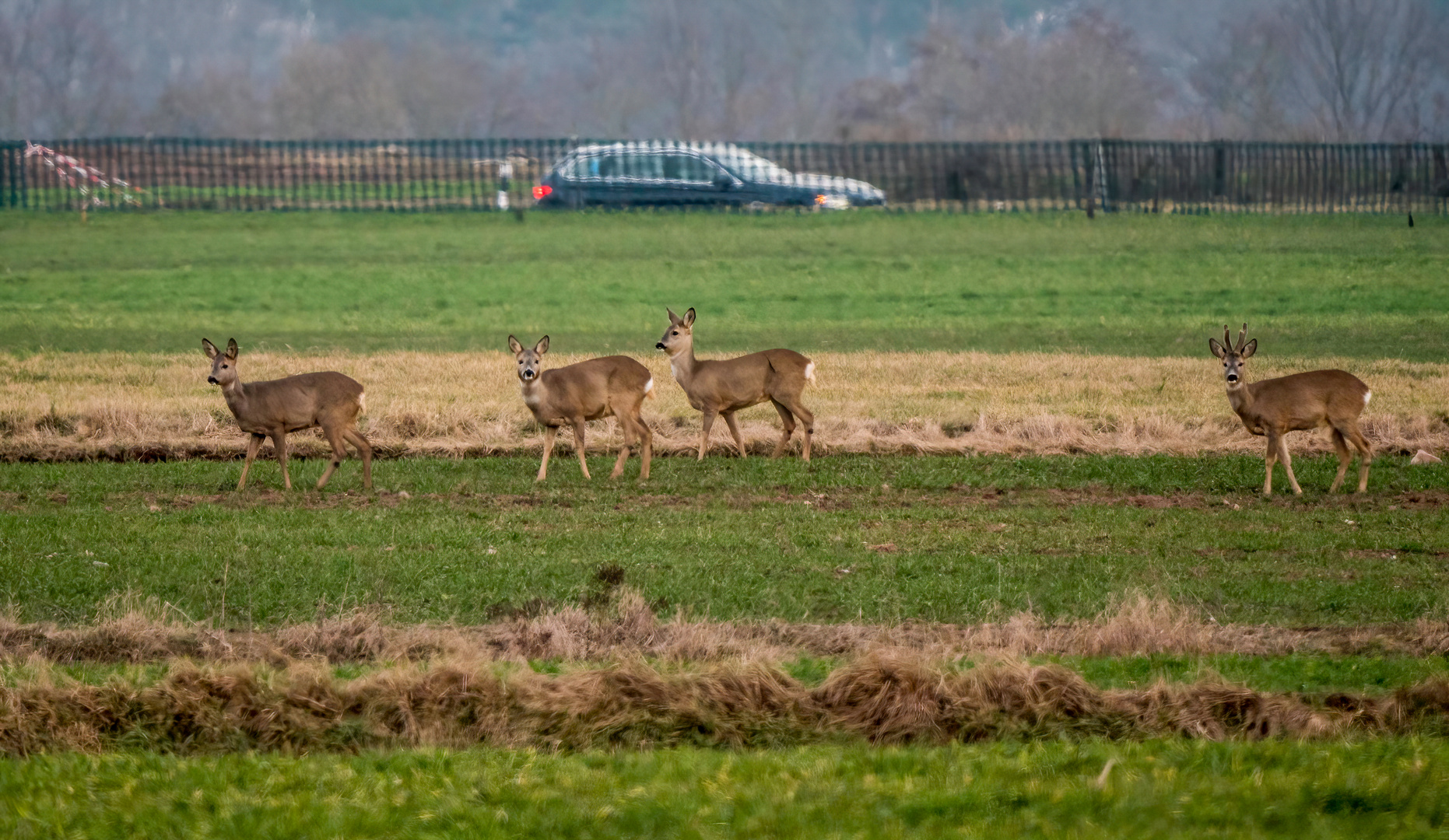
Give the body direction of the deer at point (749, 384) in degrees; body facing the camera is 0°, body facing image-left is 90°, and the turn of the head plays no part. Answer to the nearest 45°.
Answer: approximately 90°

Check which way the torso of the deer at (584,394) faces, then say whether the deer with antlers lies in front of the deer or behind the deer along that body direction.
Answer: behind

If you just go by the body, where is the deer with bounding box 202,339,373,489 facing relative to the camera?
to the viewer's left

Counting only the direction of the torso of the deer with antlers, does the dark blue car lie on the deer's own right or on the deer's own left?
on the deer's own right

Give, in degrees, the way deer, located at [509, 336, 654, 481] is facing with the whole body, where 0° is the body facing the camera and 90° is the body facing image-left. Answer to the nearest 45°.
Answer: approximately 90°

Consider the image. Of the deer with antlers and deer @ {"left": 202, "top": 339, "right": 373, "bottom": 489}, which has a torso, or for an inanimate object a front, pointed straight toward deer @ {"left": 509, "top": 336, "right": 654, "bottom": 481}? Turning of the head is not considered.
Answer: the deer with antlers

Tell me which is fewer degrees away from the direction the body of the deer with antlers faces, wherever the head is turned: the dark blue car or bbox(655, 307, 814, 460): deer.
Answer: the deer

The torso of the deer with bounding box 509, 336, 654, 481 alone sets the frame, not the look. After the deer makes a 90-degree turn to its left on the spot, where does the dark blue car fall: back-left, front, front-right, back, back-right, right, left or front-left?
back

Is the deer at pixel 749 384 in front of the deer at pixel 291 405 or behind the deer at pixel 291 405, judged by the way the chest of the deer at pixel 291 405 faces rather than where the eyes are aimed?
behind

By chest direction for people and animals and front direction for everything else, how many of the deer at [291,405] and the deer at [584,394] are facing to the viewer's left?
2

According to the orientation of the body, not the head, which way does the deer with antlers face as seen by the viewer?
to the viewer's left
